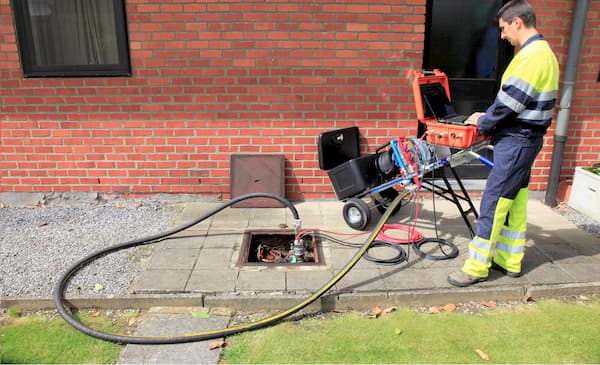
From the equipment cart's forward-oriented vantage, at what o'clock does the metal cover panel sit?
The metal cover panel is roughly at 1 o'clock from the equipment cart.

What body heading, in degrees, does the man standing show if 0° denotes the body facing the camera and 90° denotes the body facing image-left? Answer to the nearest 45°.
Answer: approximately 90°

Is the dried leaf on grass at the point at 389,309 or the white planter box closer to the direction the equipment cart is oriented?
the dried leaf on grass

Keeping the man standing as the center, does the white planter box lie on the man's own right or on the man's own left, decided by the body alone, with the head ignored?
on the man's own right

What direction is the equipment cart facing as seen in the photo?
to the viewer's left

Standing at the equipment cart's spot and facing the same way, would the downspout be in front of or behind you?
behind

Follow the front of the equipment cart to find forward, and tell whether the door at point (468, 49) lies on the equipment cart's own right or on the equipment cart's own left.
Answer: on the equipment cart's own right

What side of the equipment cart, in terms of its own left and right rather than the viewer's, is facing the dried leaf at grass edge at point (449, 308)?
left
